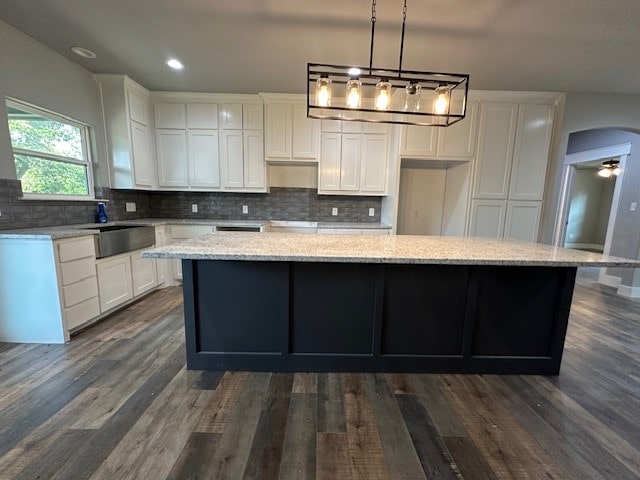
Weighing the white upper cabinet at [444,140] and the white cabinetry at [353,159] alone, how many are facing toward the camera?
2

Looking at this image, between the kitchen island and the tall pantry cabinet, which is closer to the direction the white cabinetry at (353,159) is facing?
the kitchen island

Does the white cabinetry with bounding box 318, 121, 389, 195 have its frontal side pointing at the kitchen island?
yes

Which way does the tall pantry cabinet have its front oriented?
toward the camera

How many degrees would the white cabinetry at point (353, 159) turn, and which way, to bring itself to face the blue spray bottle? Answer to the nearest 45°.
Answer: approximately 90° to its right

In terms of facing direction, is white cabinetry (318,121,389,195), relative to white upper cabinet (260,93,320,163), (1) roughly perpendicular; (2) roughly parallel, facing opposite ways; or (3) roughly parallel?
roughly parallel

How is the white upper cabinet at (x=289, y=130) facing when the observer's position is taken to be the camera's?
facing the viewer

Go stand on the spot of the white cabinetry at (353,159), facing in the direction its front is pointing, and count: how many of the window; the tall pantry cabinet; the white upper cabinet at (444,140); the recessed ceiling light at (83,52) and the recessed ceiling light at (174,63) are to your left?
2

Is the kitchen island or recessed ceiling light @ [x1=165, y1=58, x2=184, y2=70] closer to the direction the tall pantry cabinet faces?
the kitchen island

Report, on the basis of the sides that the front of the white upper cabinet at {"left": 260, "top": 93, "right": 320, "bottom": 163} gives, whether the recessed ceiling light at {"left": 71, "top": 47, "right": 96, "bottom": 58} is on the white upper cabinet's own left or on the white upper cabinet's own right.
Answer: on the white upper cabinet's own right

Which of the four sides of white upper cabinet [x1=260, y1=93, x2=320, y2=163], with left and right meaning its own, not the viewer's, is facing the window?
right

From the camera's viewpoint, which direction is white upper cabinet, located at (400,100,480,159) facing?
toward the camera

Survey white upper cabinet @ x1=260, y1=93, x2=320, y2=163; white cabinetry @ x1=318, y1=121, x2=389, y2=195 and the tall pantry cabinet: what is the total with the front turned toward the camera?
3
